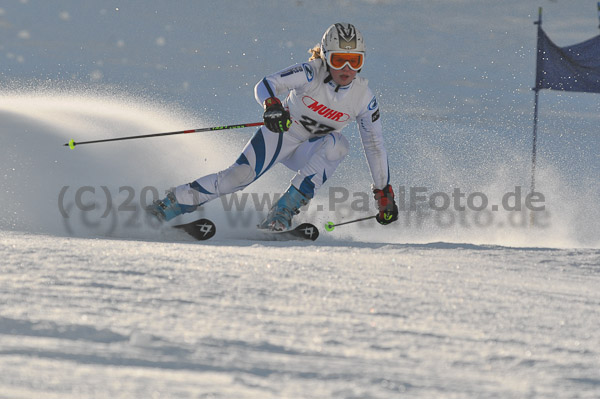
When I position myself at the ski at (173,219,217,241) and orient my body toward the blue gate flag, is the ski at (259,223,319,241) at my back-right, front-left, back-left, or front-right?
front-right

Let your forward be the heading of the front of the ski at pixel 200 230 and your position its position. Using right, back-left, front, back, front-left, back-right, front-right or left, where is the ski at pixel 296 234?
front-left

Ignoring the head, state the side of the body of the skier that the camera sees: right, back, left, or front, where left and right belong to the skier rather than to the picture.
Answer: front
